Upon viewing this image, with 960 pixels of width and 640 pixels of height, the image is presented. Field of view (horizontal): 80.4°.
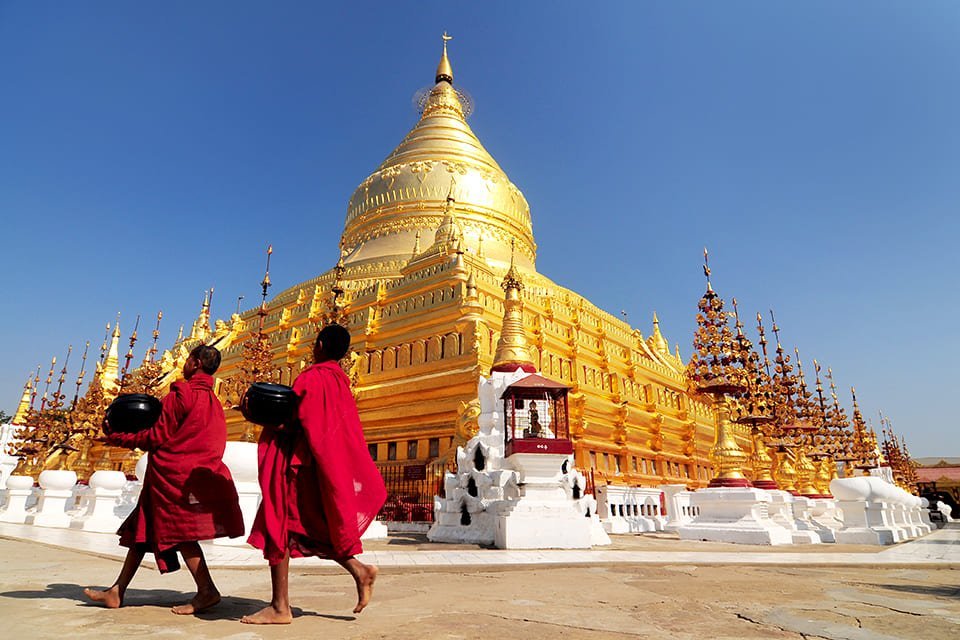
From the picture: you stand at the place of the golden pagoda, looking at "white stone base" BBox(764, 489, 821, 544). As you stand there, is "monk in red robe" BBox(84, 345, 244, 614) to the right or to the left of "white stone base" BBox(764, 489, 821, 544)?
right

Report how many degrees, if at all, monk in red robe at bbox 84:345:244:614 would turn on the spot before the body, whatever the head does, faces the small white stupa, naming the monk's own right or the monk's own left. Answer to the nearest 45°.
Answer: approximately 135° to the monk's own right

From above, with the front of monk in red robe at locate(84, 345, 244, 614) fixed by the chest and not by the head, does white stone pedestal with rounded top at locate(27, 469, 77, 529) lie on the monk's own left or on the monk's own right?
on the monk's own right

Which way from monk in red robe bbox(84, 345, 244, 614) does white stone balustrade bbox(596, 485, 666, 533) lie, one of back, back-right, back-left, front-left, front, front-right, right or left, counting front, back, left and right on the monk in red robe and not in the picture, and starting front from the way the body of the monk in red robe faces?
back-right

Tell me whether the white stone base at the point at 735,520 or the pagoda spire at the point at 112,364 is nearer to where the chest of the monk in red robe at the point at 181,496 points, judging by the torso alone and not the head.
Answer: the pagoda spire

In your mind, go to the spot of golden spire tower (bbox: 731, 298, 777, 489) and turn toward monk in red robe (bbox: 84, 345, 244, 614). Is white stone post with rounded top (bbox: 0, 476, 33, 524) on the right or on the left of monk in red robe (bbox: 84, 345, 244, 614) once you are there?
right

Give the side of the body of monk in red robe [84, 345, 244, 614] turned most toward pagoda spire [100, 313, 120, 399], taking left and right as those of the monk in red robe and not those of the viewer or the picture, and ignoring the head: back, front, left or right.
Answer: right

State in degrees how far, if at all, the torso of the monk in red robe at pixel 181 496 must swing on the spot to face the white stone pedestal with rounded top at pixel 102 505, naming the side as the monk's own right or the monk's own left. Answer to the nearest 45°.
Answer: approximately 90° to the monk's own right

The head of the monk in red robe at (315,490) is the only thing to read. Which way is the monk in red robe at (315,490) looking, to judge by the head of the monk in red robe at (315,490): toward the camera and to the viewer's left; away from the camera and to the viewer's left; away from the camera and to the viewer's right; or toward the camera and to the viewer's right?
away from the camera and to the viewer's left

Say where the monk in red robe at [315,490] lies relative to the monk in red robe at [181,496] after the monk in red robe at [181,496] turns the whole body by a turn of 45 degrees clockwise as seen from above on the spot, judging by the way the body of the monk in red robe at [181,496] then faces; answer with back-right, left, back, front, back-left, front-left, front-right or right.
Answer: back

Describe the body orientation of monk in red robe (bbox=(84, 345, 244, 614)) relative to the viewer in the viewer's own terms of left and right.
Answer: facing to the left of the viewer

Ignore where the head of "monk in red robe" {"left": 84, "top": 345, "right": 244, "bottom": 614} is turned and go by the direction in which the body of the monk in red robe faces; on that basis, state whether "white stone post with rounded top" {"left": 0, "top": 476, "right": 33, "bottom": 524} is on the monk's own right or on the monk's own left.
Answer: on the monk's own right

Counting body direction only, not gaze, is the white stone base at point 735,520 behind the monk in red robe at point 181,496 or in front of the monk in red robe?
behind

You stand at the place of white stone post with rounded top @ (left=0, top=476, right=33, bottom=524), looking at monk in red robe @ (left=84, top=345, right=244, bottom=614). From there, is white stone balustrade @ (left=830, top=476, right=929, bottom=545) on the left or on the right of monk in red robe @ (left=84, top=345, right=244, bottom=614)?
left
